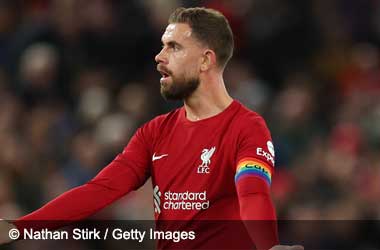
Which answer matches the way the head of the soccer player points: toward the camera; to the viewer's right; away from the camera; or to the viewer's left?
to the viewer's left

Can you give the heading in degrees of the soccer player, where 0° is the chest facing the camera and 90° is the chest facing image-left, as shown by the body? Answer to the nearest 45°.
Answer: approximately 45°
